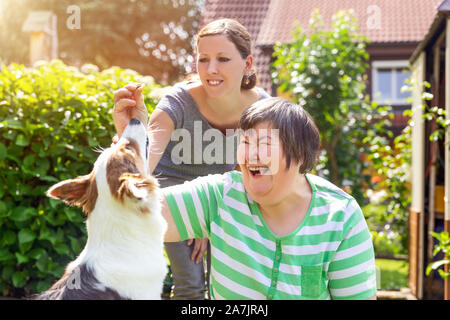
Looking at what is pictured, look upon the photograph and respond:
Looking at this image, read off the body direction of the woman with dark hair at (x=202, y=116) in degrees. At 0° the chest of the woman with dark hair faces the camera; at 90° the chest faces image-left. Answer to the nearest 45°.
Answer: approximately 45°

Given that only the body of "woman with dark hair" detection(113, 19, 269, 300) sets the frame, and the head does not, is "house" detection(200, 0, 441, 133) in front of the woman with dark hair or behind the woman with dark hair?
behind

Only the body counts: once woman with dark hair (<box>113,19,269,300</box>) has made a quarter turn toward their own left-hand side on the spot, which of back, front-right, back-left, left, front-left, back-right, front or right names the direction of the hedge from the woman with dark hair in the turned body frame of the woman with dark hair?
back

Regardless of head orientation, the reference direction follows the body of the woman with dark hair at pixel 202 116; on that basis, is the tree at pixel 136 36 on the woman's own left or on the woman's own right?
on the woman's own right

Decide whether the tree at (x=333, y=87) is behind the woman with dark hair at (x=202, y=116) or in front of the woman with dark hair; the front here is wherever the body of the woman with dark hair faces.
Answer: behind
